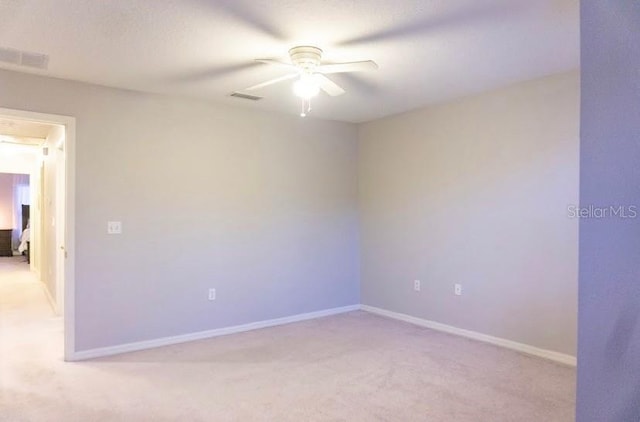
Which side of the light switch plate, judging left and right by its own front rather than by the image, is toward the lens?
front

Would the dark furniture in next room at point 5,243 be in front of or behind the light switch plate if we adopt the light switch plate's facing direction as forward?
behind
